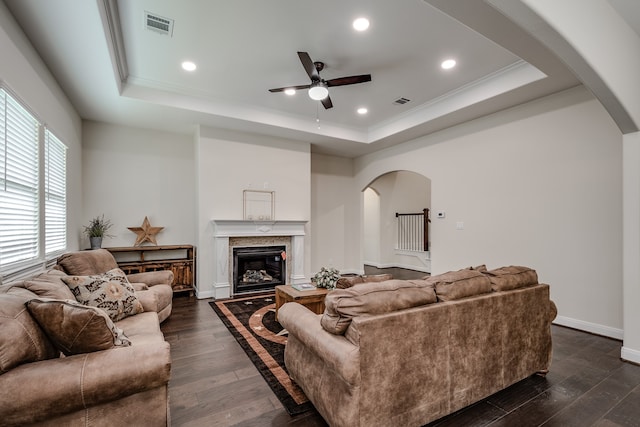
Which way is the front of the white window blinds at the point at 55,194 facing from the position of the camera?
facing to the right of the viewer

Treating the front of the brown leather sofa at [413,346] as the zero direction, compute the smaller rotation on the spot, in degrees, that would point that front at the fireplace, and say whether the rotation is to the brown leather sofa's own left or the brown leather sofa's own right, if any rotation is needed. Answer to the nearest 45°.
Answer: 0° — it already faces it

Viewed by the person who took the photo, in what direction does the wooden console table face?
facing the viewer

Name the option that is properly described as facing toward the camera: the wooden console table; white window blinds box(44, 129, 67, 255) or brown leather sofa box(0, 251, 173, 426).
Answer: the wooden console table

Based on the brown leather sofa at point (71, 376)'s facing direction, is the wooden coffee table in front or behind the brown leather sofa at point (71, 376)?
in front

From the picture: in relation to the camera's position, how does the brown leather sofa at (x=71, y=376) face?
facing to the right of the viewer

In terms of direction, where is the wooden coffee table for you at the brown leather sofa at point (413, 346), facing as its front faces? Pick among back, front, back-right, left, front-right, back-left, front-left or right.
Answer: front

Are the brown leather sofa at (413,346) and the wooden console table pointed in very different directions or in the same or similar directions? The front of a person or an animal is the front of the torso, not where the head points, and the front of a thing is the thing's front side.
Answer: very different directions

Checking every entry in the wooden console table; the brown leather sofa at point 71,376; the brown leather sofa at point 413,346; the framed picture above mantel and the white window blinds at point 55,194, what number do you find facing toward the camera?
2

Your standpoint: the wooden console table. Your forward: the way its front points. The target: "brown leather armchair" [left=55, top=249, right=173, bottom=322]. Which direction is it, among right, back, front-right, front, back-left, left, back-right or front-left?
front

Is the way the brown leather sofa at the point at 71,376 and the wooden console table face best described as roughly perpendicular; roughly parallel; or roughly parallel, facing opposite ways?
roughly perpendicular

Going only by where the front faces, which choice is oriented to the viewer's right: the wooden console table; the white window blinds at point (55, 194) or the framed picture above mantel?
the white window blinds

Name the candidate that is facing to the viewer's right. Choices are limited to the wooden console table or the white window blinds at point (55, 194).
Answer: the white window blinds

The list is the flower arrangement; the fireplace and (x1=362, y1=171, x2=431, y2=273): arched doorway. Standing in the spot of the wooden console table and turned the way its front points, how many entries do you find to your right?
0

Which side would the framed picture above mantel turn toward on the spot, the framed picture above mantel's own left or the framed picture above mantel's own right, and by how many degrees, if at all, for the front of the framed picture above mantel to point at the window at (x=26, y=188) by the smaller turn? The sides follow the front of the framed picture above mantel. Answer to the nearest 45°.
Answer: approximately 45° to the framed picture above mantel's own right

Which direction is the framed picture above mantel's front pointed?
toward the camera

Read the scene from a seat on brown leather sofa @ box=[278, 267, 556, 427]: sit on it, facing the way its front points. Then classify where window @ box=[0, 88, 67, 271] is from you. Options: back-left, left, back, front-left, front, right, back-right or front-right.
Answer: front-left

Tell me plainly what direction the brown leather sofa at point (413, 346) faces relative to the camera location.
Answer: facing away from the viewer and to the left of the viewer
